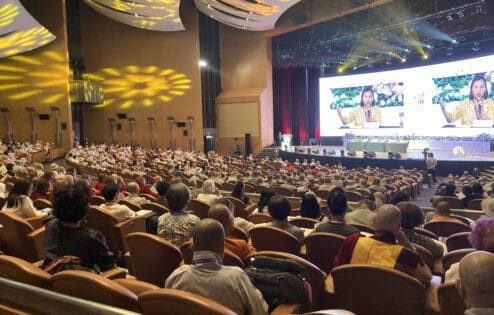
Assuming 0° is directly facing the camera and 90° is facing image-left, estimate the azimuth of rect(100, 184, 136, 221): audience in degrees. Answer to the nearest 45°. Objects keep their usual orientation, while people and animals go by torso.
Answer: approximately 225°

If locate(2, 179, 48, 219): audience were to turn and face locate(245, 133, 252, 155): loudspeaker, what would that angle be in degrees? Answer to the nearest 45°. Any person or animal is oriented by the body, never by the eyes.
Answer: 0° — they already face it

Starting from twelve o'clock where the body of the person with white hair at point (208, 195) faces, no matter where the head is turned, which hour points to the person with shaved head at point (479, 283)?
the person with shaved head at point (479, 283) is roughly at 4 o'clock from the person with white hair at point (208, 195).

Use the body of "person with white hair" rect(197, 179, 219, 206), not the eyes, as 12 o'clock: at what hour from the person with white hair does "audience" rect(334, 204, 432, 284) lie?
The audience is roughly at 4 o'clock from the person with white hair.

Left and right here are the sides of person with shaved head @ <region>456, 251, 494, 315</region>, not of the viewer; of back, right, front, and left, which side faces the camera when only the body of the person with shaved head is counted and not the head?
back

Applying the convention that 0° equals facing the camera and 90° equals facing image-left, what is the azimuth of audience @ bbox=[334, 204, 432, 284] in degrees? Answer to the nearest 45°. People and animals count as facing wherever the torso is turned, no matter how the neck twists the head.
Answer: approximately 180°

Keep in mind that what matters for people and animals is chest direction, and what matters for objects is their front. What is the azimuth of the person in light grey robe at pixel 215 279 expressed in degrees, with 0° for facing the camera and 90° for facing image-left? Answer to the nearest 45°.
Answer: approximately 180°

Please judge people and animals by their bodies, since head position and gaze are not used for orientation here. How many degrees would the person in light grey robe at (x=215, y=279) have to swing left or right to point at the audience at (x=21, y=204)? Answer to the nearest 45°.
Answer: approximately 45° to their left

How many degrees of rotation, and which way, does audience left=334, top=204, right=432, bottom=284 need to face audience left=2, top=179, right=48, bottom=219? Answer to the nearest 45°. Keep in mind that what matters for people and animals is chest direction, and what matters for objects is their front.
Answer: approximately 90° to their left

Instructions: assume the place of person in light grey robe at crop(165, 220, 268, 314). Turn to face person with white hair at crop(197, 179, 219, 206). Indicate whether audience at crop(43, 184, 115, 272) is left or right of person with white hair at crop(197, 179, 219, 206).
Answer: left

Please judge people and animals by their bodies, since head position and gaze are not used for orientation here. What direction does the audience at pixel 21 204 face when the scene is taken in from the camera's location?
facing away from the viewer and to the right of the viewer

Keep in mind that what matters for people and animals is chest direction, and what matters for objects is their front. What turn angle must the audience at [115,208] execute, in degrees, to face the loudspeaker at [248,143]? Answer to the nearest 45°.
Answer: approximately 45° to their left

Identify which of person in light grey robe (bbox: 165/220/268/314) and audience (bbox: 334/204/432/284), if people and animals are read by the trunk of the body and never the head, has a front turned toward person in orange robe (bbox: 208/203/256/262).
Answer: person in light grey robe (bbox: 165/220/268/314)

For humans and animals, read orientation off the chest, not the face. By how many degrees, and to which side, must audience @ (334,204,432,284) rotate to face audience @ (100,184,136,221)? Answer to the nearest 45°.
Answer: approximately 90° to their left

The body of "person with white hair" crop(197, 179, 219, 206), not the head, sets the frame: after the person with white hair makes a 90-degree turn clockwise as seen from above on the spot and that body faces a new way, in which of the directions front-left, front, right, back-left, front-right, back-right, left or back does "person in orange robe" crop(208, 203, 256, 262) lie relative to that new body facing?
front-right
